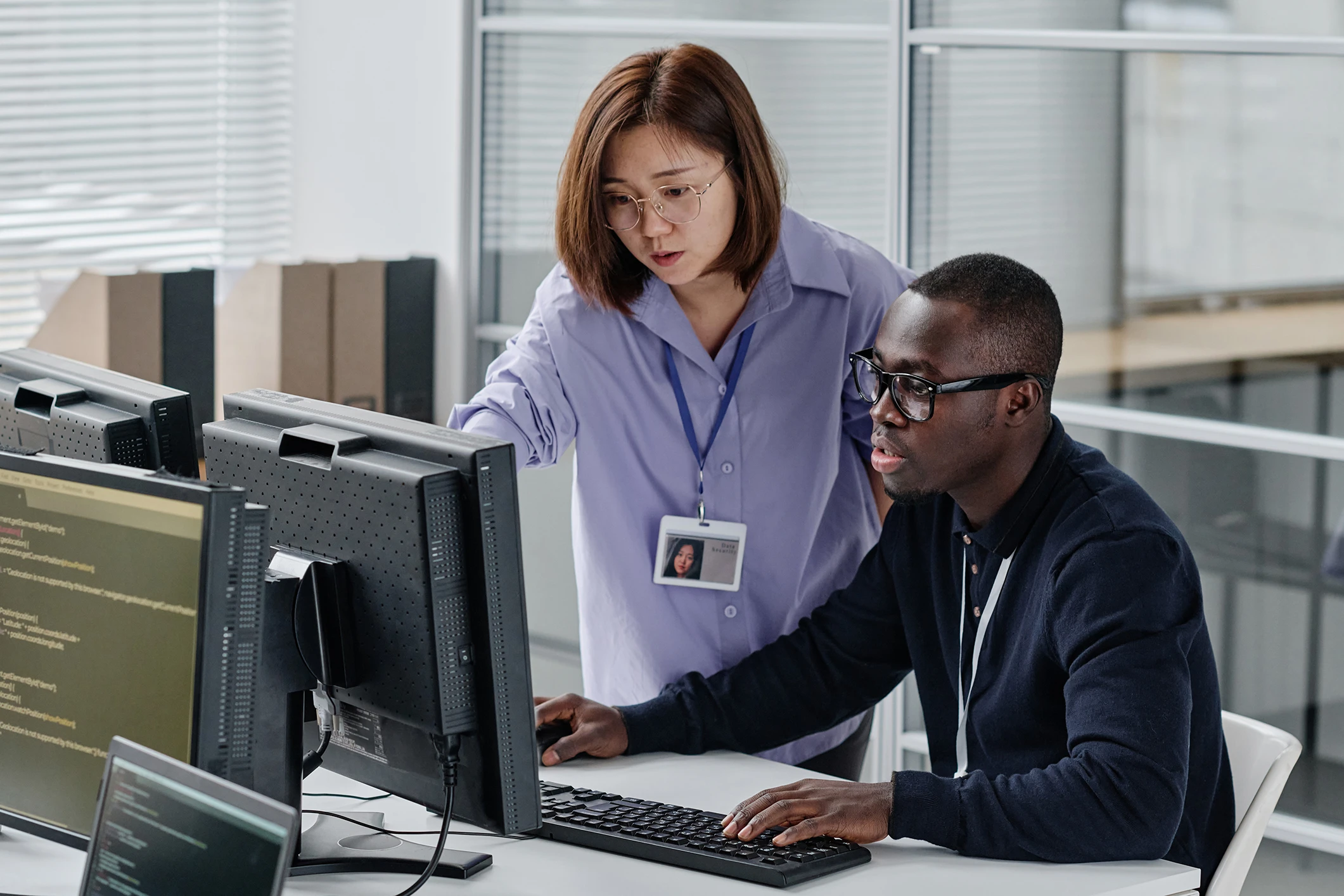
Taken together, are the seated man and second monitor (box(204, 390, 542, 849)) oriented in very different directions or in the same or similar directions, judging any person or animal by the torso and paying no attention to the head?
very different directions

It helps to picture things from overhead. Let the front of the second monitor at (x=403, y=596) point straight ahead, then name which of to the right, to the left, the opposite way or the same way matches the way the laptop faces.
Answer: the opposite way

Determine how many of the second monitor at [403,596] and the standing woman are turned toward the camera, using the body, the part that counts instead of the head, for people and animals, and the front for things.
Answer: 1

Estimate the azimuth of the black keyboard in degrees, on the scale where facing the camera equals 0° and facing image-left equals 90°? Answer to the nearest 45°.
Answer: approximately 225°

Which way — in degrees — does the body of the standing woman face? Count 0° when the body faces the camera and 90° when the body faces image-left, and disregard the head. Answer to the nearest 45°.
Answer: approximately 0°

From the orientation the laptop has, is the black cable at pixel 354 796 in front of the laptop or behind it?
behind

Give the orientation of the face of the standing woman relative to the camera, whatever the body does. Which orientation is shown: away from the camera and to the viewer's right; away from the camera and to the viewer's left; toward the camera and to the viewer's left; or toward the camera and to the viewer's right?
toward the camera and to the viewer's left
